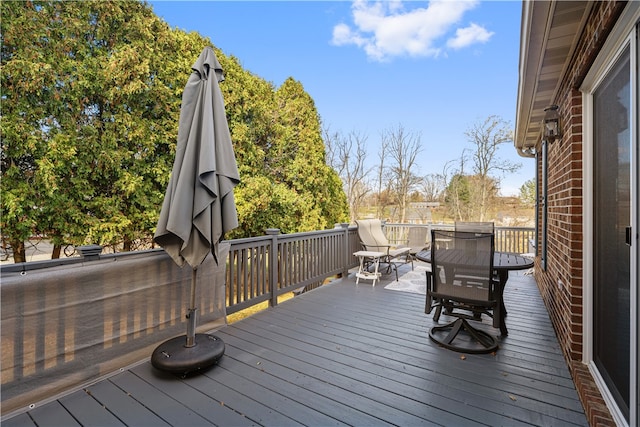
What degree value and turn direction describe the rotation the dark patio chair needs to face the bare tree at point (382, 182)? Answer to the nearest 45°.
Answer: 0° — it already faces it

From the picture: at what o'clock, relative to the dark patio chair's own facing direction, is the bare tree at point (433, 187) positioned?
The bare tree is roughly at 12 o'clock from the dark patio chair.

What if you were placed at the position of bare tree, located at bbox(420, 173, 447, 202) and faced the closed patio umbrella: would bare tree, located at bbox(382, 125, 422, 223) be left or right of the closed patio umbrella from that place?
right

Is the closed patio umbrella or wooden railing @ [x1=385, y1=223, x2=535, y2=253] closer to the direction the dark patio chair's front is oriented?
the wooden railing

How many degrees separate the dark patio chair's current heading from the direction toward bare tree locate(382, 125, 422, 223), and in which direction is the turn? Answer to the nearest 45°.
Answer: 0° — it already faces it

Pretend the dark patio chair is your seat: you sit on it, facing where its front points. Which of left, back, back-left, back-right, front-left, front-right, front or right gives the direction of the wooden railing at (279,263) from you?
left

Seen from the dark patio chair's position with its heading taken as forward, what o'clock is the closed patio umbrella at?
The closed patio umbrella is roughly at 8 o'clock from the dark patio chair.

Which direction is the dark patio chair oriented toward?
away from the camera

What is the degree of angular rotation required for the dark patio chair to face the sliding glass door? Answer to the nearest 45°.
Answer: approximately 135° to its right

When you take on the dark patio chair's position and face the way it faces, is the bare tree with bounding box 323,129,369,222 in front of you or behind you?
in front

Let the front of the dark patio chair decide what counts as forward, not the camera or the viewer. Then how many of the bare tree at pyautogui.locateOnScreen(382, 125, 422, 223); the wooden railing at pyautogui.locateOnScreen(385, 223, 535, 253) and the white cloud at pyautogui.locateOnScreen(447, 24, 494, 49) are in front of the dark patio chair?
3

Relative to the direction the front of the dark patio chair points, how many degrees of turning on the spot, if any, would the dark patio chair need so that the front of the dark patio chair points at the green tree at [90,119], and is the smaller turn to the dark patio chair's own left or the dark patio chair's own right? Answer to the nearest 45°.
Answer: approximately 90° to the dark patio chair's own left

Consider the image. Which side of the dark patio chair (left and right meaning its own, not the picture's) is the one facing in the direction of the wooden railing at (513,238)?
front

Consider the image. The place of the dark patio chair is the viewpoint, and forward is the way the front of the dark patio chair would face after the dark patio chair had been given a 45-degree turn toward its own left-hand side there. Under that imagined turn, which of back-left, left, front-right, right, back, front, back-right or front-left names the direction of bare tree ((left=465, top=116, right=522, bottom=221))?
front-right
